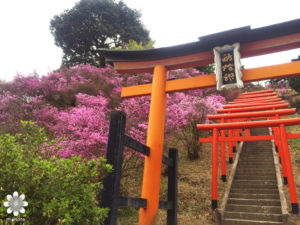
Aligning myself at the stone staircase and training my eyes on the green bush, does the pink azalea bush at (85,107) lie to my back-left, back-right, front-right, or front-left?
front-right

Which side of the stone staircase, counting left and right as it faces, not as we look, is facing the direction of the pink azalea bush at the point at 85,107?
right

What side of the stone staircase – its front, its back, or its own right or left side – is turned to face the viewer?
front

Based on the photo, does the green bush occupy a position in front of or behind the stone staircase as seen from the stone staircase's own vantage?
in front

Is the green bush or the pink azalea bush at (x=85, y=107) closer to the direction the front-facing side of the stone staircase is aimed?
the green bush

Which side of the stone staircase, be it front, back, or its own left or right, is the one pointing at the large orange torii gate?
front

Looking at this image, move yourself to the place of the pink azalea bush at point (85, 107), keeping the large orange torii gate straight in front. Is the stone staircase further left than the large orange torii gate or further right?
left

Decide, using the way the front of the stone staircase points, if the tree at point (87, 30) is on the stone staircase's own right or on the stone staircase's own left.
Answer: on the stone staircase's own right
